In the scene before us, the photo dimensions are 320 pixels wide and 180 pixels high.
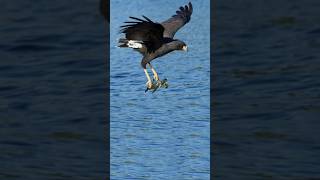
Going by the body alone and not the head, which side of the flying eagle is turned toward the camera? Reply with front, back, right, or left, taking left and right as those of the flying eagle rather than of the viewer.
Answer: right
